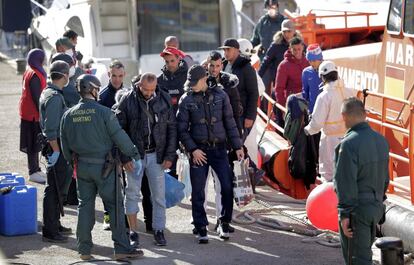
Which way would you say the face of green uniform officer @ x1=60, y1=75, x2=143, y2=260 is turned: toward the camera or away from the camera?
away from the camera

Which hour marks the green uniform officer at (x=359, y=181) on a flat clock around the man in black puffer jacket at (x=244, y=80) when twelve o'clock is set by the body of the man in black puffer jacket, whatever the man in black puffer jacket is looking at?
The green uniform officer is roughly at 10 o'clock from the man in black puffer jacket.

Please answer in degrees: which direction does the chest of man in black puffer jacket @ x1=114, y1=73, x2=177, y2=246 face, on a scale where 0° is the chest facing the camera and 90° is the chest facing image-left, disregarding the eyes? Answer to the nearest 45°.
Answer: approximately 0°

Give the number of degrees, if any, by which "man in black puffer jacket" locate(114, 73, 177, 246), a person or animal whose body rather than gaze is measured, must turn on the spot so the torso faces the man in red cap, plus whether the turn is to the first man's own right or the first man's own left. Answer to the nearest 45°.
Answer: approximately 180°

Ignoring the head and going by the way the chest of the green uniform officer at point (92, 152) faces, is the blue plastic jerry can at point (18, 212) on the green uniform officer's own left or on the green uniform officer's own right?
on the green uniform officer's own left

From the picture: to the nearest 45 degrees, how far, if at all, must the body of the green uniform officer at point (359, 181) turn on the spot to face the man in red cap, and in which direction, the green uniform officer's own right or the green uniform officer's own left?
0° — they already face them

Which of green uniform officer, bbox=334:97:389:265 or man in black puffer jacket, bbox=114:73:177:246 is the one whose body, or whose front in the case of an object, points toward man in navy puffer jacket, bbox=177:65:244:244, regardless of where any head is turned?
the green uniform officer

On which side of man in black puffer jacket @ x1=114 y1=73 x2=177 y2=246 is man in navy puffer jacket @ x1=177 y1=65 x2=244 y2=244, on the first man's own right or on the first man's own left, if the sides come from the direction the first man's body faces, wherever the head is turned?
on the first man's own left
